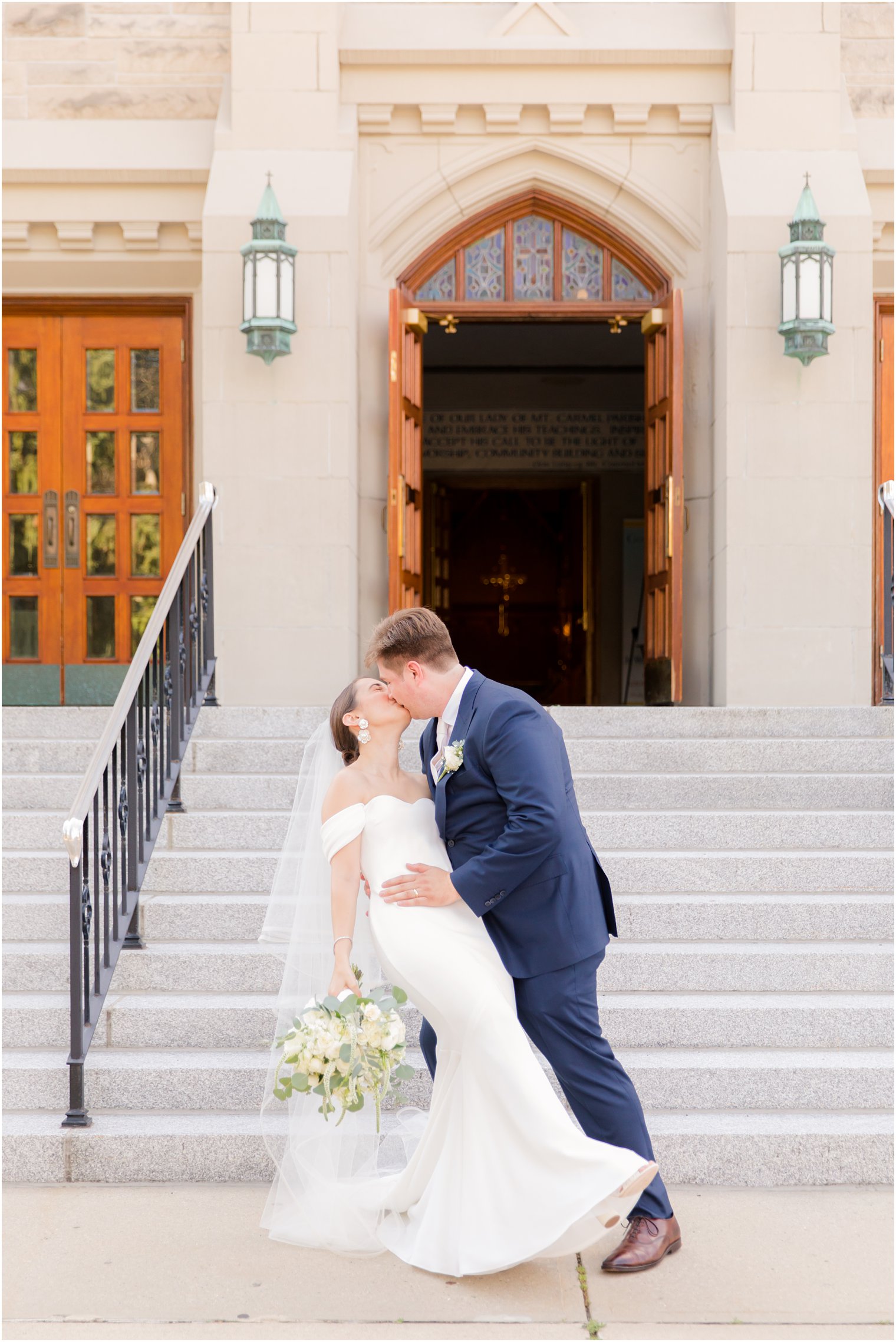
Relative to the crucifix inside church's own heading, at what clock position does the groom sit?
The groom is roughly at 12 o'clock from the crucifix inside church.

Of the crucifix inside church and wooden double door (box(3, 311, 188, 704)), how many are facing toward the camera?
2

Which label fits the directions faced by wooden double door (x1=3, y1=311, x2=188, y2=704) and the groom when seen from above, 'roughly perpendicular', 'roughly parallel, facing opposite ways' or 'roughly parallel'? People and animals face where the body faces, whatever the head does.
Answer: roughly perpendicular

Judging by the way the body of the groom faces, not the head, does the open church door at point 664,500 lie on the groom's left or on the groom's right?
on the groom's right

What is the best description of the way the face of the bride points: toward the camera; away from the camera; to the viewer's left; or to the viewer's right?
to the viewer's right

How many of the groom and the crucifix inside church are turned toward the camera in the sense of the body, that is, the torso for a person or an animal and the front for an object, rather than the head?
1

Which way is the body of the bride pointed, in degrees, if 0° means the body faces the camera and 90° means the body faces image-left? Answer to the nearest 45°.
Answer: approximately 315°

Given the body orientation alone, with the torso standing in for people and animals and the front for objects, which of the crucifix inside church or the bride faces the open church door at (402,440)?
the crucifix inside church

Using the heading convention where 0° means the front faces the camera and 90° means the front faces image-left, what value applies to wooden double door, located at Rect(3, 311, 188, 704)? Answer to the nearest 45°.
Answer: approximately 0°

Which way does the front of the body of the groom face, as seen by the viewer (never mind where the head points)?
to the viewer's left

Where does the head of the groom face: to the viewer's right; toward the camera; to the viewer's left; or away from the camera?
to the viewer's left
